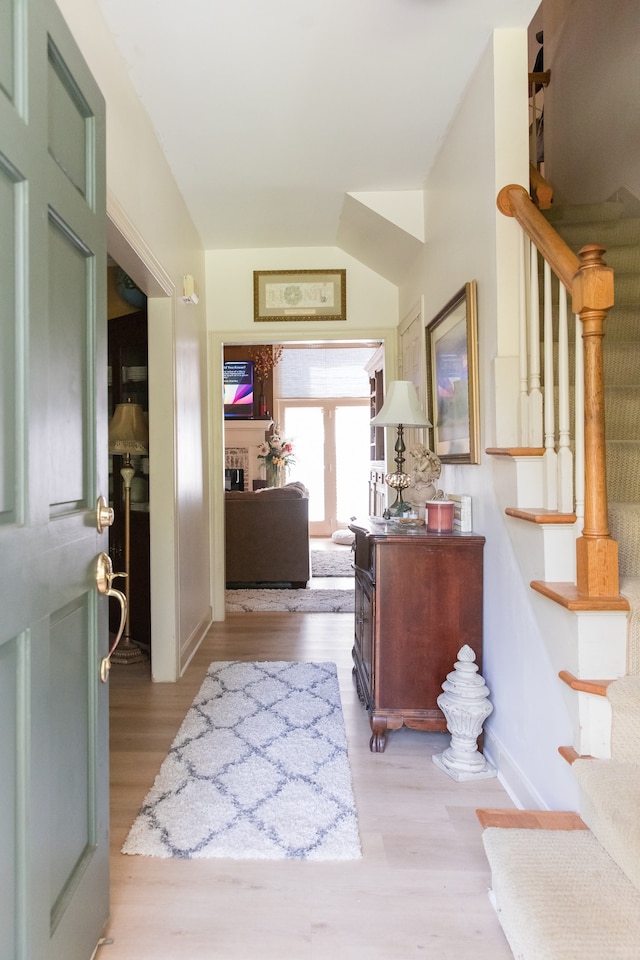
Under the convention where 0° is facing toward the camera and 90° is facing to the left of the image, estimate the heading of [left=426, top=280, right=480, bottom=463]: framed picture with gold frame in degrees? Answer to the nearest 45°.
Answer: approximately 90°

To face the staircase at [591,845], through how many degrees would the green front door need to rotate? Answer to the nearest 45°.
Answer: approximately 45° to its left

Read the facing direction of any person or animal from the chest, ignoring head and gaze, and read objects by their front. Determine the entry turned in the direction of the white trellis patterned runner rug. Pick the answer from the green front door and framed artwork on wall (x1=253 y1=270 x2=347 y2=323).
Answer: the framed artwork on wall

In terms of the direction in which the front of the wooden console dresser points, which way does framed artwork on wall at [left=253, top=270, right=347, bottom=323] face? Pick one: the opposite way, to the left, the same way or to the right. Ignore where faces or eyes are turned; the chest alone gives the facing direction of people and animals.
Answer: to the left

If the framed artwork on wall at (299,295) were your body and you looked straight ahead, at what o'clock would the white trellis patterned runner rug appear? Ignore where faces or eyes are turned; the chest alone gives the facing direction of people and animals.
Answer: The white trellis patterned runner rug is roughly at 12 o'clock from the framed artwork on wall.

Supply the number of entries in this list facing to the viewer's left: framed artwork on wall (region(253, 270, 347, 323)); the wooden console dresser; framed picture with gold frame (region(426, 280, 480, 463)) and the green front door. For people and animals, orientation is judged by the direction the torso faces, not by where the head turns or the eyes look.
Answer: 2

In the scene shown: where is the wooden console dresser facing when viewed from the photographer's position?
facing to the left of the viewer
